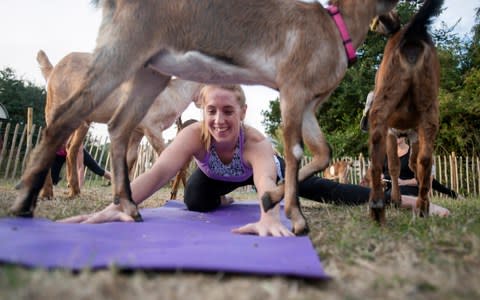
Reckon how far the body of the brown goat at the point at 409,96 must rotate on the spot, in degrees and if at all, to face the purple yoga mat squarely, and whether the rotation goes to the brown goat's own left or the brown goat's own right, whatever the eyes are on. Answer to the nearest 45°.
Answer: approximately 135° to the brown goat's own left

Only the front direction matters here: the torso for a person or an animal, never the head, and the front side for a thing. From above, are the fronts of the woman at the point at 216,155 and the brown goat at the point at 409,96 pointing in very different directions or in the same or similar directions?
very different directions

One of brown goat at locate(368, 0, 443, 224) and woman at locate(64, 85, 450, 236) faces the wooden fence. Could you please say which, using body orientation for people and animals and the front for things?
the brown goat

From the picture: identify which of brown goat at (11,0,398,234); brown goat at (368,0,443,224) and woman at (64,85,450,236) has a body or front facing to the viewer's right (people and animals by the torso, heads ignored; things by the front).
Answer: brown goat at (11,0,398,234)

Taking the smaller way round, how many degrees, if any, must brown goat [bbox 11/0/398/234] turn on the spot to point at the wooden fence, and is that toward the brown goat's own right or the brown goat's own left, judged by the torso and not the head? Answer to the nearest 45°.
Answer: approximately 45° to the brown goat's own left

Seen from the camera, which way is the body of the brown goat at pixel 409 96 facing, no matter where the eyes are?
away from the camera

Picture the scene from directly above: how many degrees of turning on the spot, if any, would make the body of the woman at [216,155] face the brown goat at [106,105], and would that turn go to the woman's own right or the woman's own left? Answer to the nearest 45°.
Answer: approximately 135° to the woman's own right

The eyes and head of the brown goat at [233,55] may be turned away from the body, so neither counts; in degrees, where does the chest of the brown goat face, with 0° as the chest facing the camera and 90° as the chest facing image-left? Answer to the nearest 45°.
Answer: approximately 270°

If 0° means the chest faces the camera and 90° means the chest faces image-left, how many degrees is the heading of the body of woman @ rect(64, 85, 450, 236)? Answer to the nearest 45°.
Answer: approximately 0°
